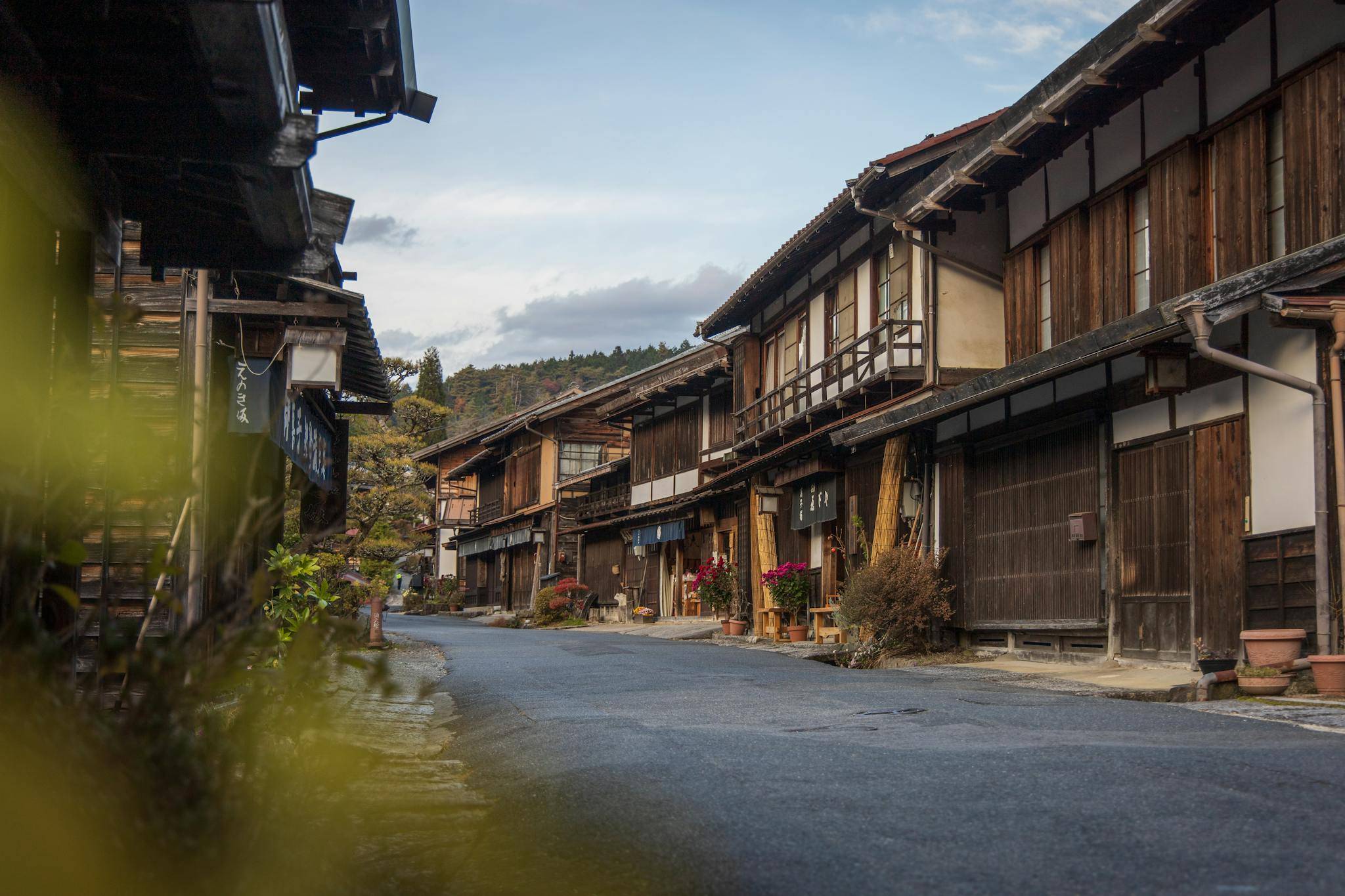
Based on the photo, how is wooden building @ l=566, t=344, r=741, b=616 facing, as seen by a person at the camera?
facing the viewer and to the left of the viewer

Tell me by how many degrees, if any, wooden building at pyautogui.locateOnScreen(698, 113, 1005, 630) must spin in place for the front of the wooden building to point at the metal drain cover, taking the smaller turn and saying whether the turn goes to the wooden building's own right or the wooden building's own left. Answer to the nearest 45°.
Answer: approximately 45° to the wooden building's own left

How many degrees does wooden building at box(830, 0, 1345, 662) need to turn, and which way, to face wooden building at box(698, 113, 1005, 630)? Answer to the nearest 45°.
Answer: approximately 90° to its right

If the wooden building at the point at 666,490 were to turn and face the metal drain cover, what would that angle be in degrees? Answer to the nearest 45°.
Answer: approximately 45° to its left

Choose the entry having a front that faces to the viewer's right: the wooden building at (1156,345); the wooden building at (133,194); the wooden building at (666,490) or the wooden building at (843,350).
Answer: the wooden building at (133,194)

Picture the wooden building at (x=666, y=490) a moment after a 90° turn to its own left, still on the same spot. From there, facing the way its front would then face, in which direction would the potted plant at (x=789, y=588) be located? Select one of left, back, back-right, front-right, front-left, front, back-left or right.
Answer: front-right

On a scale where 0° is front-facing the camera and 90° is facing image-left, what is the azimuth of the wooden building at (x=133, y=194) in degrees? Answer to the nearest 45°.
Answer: approximately 270°

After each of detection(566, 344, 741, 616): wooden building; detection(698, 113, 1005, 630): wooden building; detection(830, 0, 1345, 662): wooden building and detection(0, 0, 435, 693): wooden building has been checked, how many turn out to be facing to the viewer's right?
1

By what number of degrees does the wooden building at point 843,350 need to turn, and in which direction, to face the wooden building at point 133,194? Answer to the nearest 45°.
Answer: approximately 45° to its left

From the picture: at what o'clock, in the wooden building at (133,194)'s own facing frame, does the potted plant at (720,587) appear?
The potted plant is roughly at 10 o'clock from the wooden building.

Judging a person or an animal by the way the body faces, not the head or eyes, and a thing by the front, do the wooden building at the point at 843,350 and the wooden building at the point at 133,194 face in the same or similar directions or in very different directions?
very different directions

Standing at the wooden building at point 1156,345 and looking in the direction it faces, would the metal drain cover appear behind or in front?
in front
